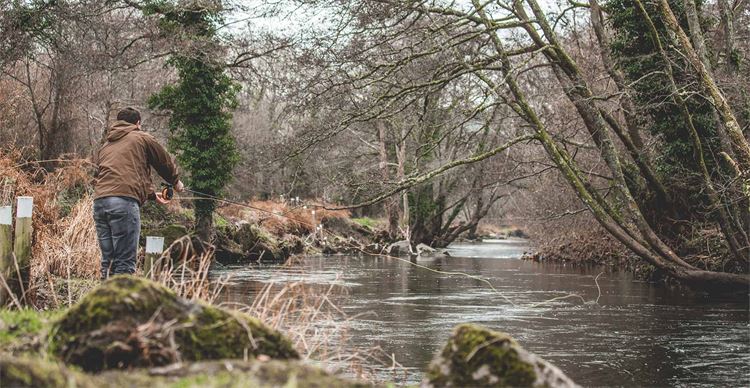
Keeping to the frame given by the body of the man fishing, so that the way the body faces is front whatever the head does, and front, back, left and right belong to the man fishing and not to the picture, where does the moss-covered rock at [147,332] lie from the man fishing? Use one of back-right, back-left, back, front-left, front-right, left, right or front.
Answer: back-right

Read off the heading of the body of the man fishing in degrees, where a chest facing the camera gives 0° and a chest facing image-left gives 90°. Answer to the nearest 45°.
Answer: approximately 225°

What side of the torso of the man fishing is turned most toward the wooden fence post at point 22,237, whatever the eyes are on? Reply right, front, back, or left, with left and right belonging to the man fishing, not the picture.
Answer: left

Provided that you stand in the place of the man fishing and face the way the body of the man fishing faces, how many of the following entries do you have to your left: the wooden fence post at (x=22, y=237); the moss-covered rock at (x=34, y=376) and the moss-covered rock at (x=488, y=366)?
1

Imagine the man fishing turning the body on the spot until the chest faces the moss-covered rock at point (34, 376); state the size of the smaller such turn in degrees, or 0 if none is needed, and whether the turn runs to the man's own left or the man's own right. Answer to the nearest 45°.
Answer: approximately 135° to the man's own right

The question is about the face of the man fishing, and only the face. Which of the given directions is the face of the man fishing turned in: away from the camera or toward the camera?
away from the camera

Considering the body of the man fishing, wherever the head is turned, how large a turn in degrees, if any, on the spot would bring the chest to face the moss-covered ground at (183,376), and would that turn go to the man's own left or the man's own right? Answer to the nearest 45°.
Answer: approximately 135° to the man's own right

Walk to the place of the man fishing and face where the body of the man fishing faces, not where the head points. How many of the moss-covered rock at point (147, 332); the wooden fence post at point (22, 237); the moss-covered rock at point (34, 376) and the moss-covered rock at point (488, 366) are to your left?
1

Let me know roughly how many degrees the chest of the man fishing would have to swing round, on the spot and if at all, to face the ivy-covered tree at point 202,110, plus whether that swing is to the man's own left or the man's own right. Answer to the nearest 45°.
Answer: approximately 45° to the man's own left

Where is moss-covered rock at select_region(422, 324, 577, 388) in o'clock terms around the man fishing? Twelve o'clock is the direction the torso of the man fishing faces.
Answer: The moss-covered rock is roughly at 4 o'clock from the man fishing.

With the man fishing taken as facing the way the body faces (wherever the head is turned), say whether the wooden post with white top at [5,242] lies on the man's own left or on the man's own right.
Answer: on the man's own left
